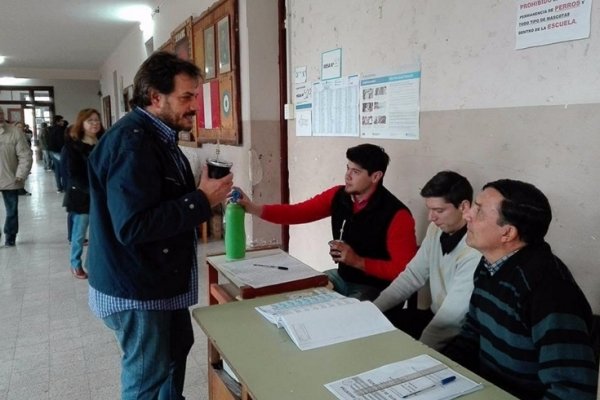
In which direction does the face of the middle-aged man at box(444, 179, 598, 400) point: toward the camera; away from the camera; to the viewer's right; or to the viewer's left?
to the viewer's left

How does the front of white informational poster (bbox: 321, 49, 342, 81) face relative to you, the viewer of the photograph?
facing the viewer and to the left of the viewer

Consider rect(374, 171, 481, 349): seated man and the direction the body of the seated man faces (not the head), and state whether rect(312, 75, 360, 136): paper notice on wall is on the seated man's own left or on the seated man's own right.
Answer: on the seated man's own right

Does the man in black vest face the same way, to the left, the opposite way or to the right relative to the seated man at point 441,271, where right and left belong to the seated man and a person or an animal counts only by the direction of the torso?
the same way

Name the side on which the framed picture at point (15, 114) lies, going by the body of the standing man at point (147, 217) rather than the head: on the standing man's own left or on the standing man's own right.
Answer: on the standing man's own left

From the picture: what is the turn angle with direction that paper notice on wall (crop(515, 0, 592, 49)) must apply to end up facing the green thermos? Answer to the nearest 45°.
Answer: approximately 45° to its right

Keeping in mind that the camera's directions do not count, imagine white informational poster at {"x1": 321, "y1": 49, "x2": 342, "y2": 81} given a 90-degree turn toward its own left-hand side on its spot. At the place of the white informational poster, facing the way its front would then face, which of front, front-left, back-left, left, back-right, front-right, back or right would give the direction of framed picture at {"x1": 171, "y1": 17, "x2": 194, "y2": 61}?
back

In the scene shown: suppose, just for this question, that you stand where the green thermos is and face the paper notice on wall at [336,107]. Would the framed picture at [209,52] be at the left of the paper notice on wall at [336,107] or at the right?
left

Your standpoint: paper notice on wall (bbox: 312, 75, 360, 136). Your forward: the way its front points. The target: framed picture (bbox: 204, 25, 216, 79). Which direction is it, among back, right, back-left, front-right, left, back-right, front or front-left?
right

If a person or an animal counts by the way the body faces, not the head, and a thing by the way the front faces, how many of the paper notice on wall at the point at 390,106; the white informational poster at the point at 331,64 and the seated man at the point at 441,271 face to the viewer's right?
0

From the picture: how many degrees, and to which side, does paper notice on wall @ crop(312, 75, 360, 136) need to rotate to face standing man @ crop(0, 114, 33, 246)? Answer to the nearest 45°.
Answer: approximately 90° to its right

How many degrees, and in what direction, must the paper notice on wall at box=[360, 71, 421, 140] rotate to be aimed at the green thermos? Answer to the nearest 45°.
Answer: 0° — it already faces it

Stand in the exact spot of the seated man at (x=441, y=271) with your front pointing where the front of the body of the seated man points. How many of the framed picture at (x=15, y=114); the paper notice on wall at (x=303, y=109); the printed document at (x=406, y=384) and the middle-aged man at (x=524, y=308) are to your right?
2

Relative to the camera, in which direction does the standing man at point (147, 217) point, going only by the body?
to the viewer's right
